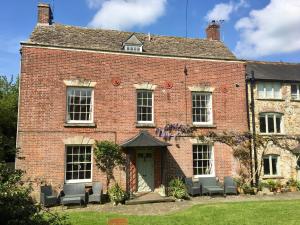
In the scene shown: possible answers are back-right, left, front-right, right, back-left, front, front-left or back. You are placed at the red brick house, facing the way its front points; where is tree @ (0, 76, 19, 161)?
back-right

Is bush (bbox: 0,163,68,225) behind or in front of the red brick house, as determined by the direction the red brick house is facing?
in front

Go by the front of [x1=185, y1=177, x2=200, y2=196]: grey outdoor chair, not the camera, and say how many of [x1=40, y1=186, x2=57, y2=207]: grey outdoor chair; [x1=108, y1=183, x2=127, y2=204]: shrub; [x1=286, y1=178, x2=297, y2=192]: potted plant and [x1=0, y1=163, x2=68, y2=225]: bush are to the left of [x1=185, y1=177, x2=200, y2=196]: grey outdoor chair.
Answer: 1

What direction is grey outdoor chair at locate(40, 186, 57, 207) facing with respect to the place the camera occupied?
facing the viewer and to the right of the viewer

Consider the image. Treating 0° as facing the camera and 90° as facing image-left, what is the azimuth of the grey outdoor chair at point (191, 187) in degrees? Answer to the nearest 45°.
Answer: approximately 315°

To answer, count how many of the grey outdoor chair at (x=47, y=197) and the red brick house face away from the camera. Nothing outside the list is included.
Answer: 0

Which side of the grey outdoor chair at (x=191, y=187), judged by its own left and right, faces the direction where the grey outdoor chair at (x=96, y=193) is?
right

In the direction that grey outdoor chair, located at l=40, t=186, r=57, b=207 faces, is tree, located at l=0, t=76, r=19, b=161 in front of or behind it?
behind

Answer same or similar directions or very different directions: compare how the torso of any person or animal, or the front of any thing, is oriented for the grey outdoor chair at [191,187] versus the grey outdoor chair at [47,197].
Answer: same or similar directions

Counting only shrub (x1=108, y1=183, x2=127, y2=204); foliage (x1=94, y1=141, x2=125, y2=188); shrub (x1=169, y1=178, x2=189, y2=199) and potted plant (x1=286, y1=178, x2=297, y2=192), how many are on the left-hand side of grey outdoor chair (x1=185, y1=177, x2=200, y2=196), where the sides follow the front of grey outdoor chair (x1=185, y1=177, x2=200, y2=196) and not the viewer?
1

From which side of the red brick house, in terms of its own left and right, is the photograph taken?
front
